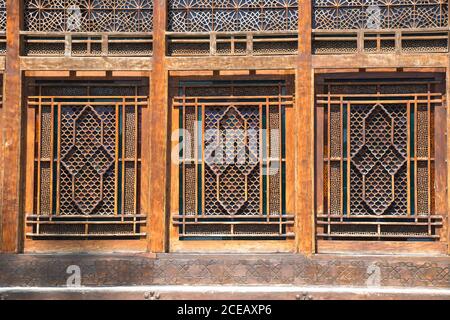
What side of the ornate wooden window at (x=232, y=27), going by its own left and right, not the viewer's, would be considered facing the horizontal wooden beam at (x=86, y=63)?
right

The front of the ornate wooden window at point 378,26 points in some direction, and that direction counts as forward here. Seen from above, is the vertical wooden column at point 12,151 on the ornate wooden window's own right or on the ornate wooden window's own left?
on the ornate wooden window's own right

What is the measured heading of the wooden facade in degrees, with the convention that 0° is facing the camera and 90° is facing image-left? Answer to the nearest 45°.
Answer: approximately 0°

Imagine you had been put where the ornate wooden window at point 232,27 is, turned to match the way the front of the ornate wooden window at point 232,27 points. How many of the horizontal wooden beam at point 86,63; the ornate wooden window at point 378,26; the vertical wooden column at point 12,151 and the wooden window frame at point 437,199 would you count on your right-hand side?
2

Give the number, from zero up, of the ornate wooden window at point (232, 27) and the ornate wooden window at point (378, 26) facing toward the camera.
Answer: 2

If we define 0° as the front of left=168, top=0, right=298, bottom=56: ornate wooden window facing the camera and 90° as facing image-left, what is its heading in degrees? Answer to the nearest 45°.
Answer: approximately 0°
